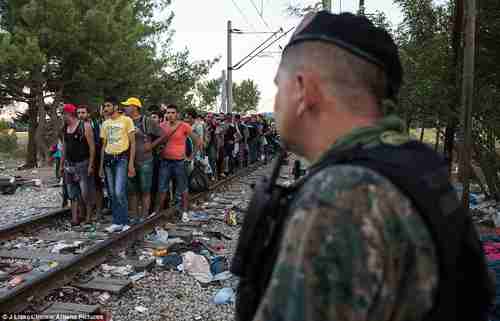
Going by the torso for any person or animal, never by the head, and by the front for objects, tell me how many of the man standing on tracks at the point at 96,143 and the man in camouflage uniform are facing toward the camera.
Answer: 1

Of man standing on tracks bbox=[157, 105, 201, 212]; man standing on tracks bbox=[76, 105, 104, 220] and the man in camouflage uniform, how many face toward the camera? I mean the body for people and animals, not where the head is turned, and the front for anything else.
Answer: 2

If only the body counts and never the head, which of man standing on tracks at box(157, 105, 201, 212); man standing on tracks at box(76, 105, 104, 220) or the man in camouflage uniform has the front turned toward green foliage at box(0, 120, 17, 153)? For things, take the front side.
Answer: the man in camouflage uniform

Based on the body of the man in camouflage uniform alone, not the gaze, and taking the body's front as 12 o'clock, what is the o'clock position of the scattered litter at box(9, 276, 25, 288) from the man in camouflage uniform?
The scattered litter is roughly at 12 o'clock from the man in camouflage uniform.

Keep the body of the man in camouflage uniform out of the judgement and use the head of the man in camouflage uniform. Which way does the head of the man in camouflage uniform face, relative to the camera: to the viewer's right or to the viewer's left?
to the viewer's left

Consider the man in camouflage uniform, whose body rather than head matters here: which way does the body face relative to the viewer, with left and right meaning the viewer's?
facing away from the viewer and to the left of the viewer

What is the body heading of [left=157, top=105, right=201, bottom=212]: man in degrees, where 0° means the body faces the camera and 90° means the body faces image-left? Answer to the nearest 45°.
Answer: approximately 0°
